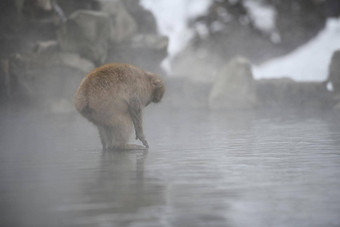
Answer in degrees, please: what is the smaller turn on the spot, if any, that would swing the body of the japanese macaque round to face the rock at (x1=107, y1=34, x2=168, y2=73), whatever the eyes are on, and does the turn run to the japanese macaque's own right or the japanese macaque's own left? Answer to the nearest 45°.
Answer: approximately 90° to the japanese macaque's own left

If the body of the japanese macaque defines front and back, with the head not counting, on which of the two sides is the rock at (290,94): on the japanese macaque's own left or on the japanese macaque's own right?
on the japanese macaque's own left

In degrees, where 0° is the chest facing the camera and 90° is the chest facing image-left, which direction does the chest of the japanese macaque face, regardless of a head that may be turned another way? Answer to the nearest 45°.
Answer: approximately 270°

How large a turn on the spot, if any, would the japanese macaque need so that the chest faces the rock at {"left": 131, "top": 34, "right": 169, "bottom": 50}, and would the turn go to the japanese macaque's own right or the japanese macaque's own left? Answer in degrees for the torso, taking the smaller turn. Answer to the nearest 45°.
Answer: approximately 90° to the japanese macaque's own left

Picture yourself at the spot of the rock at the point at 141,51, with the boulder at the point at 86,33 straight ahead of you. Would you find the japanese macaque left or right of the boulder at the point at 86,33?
left

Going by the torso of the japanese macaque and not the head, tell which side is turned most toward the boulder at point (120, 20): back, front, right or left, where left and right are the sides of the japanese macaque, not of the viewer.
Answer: left
